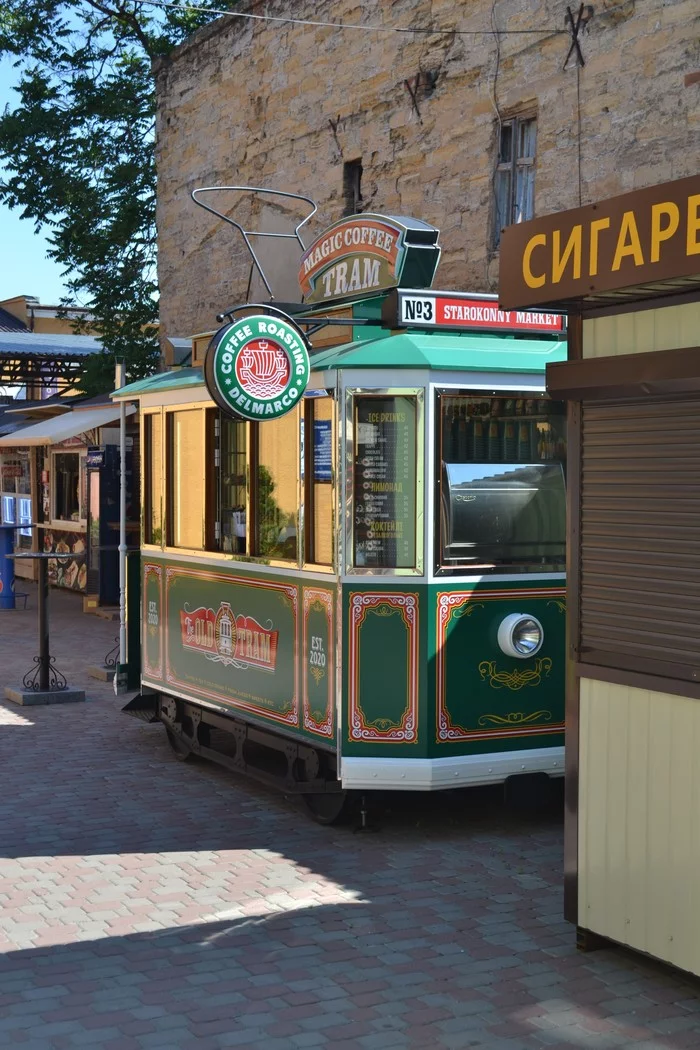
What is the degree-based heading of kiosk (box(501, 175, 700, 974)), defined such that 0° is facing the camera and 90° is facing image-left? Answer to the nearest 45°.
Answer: approximately 45°

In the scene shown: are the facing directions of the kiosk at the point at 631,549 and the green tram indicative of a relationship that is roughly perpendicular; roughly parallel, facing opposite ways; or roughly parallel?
roughly perpendicular

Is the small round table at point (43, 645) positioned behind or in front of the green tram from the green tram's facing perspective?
behind

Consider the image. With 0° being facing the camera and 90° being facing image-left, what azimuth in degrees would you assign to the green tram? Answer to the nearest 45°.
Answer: approximately 315°

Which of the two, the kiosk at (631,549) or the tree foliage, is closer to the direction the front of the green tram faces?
the kiosk

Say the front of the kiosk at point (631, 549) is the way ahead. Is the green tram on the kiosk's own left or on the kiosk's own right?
on the kiosk's own right
